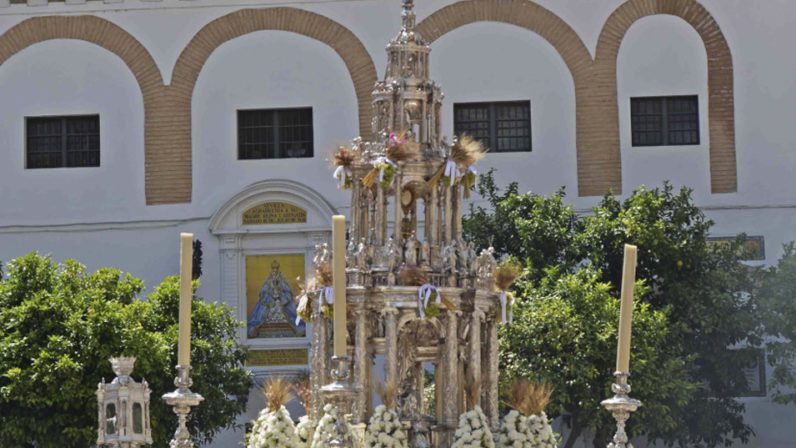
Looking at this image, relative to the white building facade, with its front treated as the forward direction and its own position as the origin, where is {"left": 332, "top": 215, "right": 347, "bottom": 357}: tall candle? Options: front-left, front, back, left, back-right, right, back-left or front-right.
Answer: front

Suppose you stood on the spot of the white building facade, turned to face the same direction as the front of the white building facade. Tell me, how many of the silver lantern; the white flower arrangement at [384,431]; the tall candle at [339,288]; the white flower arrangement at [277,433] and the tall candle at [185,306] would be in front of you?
5

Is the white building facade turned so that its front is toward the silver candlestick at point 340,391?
yes

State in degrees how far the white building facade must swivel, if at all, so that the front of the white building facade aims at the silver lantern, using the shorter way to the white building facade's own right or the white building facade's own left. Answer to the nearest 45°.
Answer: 0° — it already faces it

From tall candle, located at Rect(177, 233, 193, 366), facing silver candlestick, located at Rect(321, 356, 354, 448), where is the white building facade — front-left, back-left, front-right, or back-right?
back-left

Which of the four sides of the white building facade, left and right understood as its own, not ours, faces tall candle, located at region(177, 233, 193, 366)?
front

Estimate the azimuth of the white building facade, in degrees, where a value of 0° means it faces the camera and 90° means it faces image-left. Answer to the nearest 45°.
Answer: approximately 0°

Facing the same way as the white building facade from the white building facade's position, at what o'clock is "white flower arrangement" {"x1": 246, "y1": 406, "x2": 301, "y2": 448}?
The white flower arrangement is roughly at 12 o'clock from the white building facade.
